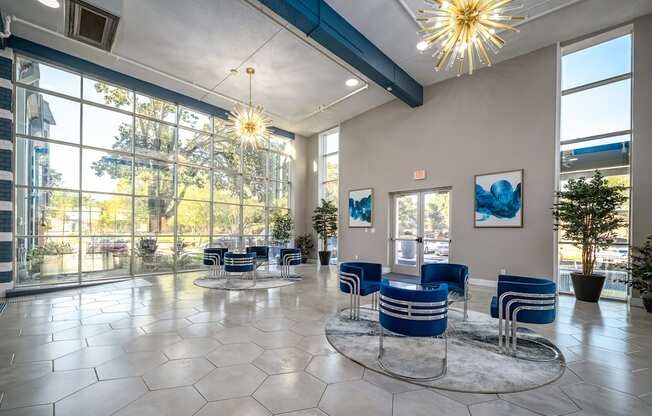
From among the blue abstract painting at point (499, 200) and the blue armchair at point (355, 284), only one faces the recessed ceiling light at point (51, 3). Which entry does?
the blue abstract painting

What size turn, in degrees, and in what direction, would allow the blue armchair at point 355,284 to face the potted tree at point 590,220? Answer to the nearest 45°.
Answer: approximately 45° to its left

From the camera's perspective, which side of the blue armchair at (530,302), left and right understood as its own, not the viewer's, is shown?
left

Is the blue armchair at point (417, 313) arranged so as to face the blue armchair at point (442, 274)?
yes

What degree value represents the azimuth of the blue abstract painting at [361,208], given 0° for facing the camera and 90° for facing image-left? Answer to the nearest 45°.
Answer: approximately 45°

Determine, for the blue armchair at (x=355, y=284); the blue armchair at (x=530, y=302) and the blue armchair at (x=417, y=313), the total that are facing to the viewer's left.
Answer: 1

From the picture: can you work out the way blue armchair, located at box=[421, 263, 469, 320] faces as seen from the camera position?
facing the viewer and to the left of the viewer

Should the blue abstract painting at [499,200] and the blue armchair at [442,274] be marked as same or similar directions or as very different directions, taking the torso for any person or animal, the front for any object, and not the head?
same or similar directions

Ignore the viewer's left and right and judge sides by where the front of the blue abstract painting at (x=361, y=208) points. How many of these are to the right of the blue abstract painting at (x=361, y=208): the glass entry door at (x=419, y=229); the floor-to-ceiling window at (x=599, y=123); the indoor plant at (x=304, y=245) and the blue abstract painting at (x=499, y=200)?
1

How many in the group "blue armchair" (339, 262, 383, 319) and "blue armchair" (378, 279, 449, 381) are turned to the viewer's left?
0

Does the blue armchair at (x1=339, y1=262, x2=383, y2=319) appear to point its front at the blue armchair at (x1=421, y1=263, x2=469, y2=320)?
no

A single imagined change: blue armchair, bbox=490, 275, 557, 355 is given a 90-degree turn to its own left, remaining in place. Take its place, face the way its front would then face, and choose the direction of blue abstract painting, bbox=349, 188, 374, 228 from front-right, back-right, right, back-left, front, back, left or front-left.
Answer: back-right

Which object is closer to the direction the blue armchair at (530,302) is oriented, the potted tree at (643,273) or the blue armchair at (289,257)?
the blue armchair

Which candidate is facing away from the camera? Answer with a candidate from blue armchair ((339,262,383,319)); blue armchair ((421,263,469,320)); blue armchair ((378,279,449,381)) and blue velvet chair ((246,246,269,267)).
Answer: blue armchair ((378,279,449,381))

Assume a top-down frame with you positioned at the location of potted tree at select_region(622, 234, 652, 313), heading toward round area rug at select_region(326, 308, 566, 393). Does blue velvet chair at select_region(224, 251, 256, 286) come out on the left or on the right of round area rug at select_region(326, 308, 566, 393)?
right

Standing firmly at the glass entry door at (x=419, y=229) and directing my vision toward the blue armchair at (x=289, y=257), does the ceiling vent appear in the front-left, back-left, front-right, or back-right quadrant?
front-left

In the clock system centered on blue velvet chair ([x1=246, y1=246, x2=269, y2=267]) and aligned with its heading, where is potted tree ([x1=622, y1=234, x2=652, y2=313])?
The potted tree is roughly at 9 o'clock from the blue velvet chair.

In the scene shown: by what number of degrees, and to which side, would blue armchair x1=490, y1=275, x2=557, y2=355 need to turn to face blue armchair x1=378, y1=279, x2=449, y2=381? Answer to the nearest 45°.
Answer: approximately 45° to its left

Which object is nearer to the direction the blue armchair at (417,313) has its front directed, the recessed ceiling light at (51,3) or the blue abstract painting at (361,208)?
the blue abstract painting

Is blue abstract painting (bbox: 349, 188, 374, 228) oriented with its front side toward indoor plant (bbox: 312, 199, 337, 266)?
no

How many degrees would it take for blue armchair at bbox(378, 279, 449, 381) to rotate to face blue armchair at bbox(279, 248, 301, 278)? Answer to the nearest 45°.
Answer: approximately 45° to its left
